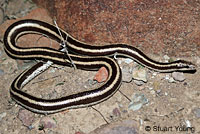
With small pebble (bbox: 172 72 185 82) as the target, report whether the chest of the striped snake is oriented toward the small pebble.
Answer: yes

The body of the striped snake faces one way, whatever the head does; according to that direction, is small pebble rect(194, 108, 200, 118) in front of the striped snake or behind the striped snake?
in front

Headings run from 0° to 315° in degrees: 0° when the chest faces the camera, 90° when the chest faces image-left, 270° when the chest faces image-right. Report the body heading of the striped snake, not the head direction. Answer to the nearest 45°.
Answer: approximately 270°
